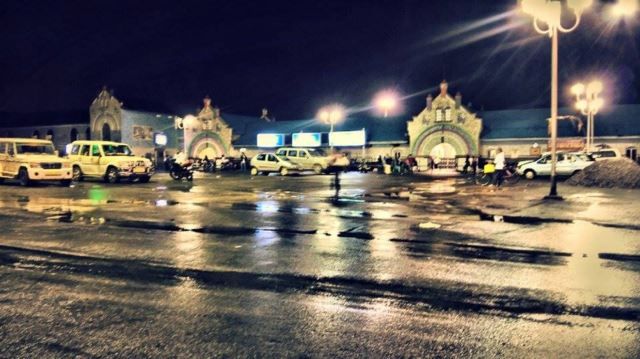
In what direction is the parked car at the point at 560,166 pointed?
to the viewer's left

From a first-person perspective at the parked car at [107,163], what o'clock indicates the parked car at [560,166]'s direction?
the parked car at [560,166] is roughly at 11 o'clock from the parked car at [107,163].

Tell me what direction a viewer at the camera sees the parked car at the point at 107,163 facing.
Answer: facing the viewer and to the right of the viewer

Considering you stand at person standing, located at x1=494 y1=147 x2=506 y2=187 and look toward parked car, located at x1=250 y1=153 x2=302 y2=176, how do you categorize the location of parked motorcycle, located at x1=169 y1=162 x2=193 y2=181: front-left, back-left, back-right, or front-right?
front-left

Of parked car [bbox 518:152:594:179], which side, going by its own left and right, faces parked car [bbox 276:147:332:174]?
front

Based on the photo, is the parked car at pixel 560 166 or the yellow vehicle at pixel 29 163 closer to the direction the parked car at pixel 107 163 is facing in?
the parked car

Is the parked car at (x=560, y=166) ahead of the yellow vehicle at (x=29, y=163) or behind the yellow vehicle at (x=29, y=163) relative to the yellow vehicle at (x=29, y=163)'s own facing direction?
ahead

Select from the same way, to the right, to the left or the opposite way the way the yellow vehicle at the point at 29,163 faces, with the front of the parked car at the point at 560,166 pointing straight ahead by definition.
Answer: the opposite way

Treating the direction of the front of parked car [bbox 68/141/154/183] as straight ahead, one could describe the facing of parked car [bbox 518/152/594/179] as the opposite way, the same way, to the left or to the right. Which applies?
the opposite way

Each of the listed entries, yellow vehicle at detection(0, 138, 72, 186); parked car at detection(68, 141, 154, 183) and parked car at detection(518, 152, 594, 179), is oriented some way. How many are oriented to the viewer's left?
1

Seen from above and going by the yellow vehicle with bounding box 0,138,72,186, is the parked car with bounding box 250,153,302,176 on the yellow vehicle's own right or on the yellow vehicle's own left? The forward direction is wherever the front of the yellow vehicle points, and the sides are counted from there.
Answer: on the yellow vehicle's own left

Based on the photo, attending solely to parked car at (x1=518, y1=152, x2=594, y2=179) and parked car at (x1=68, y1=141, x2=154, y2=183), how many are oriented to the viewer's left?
1

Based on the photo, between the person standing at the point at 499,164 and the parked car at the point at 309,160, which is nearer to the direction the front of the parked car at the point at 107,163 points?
the person standing

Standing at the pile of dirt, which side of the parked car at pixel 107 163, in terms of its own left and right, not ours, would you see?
front

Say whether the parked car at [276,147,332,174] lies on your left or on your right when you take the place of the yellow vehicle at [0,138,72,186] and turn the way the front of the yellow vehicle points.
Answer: on your left
